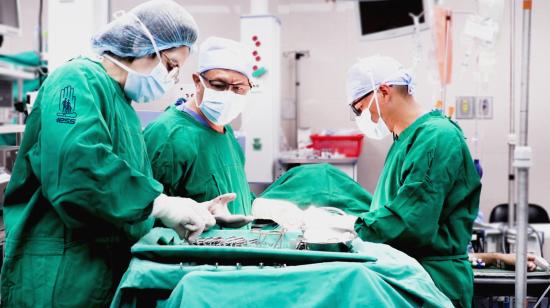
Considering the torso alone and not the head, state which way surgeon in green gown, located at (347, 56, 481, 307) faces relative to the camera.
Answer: to the viewer's left

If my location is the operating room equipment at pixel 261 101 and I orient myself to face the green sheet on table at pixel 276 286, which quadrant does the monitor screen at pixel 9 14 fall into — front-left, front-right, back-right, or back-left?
front-right

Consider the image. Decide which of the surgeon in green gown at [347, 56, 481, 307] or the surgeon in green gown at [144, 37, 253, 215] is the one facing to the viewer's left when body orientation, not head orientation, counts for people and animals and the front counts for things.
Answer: the surgeon in green gown at [347, 56, 481, 307]

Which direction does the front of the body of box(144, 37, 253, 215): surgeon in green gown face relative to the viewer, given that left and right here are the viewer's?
facing the viewer and to the right of the viewer

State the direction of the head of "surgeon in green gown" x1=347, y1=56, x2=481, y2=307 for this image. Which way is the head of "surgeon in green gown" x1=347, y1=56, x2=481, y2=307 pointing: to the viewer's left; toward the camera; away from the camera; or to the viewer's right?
to the viewer's left

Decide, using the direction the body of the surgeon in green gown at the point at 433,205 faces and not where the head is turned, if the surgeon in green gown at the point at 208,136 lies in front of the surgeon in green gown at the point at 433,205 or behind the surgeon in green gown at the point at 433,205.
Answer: in front

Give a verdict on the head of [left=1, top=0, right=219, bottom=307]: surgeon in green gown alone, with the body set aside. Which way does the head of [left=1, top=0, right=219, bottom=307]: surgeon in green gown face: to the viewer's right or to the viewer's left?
to the viewer's right

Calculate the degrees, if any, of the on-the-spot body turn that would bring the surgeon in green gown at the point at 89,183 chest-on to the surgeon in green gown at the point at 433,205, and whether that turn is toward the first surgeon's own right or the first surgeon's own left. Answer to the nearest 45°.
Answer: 0° — they already face them

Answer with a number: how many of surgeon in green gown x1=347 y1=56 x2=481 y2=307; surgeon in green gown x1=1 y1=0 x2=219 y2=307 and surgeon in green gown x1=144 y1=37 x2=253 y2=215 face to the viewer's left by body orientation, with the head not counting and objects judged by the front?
1

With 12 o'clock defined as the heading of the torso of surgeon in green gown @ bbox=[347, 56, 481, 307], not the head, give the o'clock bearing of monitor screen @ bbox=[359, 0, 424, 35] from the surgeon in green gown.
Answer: The monitor screen is roughly at 3 o'clock from the surgeon in green gown.

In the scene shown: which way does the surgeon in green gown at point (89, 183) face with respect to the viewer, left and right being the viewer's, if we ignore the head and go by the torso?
facing to the right of the viewer

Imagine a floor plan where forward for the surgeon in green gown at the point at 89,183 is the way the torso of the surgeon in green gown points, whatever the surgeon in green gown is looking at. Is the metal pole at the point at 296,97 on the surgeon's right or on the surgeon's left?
on the surgeon's left
